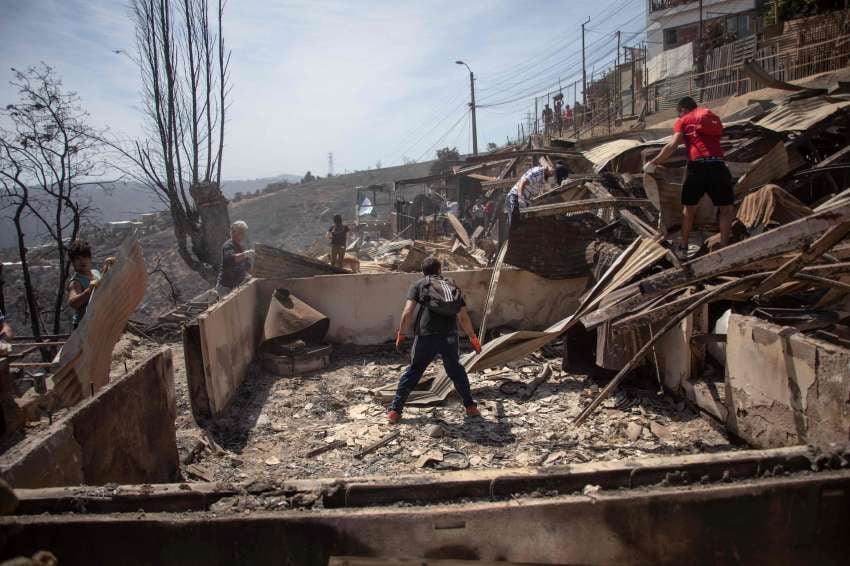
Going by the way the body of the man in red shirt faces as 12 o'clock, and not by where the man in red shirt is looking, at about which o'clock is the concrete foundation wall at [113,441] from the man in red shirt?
The concrete foundation wall is roughly at 9 o'clock from the man in red shirt.

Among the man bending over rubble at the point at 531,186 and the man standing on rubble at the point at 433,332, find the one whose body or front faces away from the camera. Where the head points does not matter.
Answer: the man standing on rubble at the point at 433,332

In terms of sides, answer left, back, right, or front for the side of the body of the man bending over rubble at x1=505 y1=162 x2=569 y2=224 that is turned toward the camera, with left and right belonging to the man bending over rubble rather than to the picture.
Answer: right

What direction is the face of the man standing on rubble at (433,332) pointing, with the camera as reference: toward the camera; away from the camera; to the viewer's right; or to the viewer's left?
away from the camera

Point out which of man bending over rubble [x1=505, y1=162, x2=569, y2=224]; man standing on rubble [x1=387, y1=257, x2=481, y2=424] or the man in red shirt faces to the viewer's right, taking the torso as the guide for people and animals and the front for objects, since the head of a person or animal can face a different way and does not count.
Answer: man bending over rubble [x1=505, y1=162, x2=569, y2=224]

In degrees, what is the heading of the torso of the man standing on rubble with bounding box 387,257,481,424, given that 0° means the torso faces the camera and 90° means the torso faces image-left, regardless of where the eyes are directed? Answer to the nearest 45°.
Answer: approximately 180°

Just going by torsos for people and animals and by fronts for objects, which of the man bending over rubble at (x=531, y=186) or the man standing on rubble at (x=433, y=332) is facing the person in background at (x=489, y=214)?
the man standing on rubble at (x=433, y=332)

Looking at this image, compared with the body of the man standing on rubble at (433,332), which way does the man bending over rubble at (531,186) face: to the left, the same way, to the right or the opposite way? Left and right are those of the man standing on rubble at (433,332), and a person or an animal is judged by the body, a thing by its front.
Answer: to the right

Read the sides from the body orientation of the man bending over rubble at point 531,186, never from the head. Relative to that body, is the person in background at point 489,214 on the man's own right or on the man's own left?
on the man's own left

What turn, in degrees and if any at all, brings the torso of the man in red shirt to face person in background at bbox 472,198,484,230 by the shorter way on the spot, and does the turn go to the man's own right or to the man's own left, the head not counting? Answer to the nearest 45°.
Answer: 0° — they already face them

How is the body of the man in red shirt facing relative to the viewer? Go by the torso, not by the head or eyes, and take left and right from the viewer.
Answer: facing away from the viewer and to the left of the viewer
